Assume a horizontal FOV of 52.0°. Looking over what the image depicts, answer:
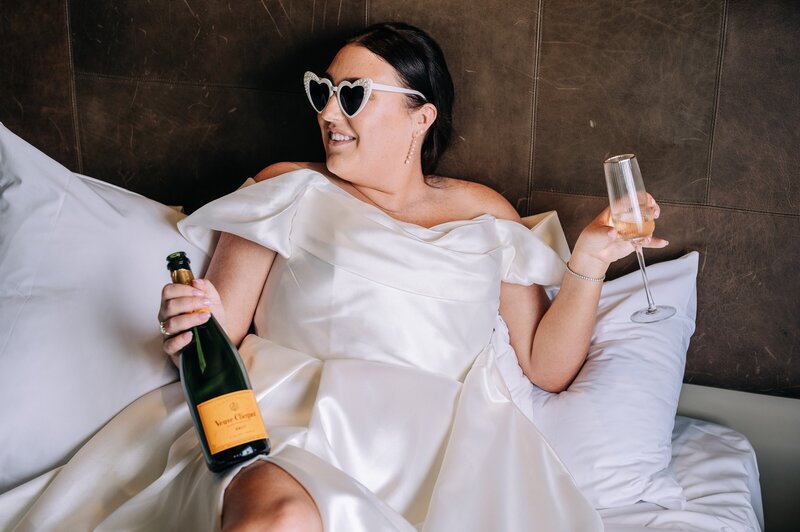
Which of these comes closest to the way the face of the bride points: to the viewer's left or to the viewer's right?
to the viewer's left

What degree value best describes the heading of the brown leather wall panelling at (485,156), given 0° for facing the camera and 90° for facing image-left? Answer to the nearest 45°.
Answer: approximately 0°

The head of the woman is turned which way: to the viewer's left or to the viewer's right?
to the viewer's left
